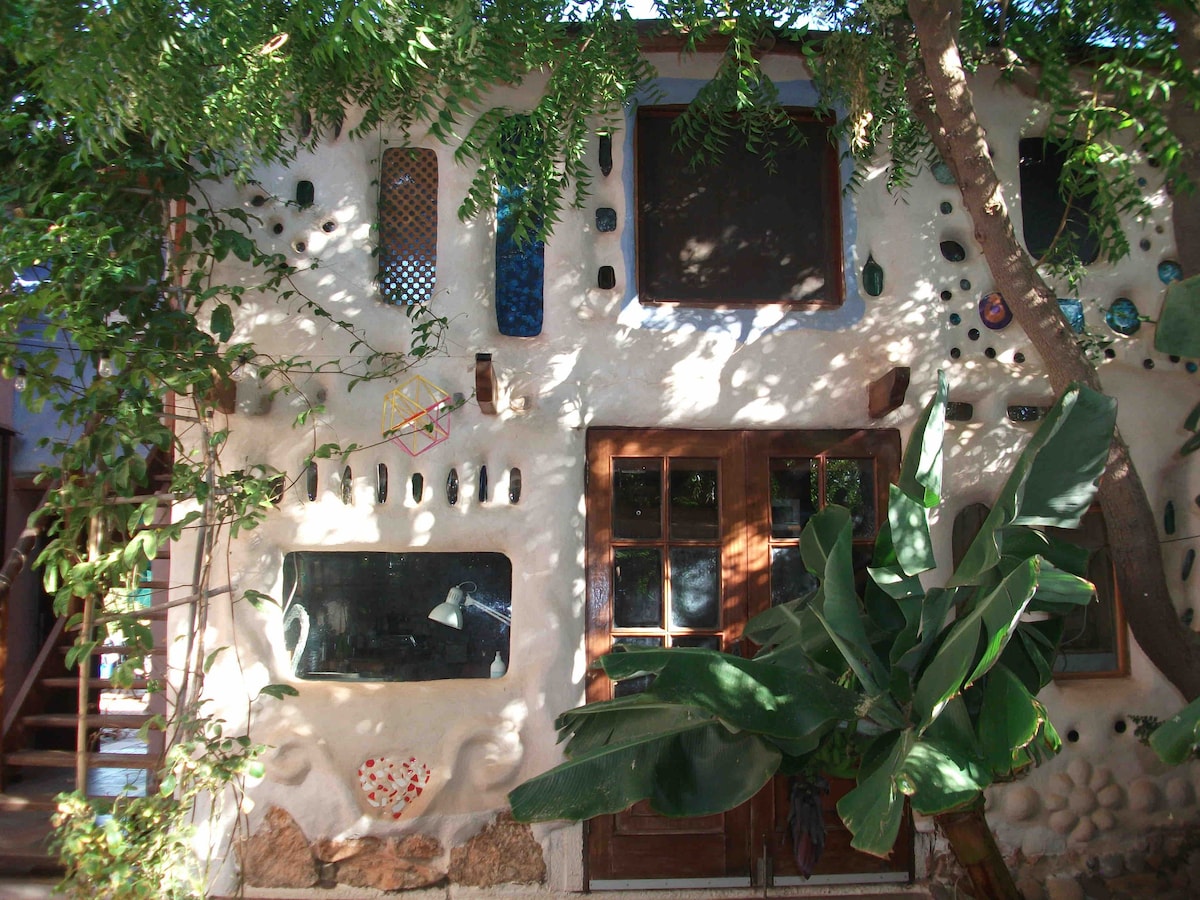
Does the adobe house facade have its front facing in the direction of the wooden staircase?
no

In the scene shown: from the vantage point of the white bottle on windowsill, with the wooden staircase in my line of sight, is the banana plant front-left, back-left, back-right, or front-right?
back-left

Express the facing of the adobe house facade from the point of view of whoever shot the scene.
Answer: facing the viewer

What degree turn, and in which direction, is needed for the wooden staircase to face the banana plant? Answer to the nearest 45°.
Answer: approximately 45° to its left
